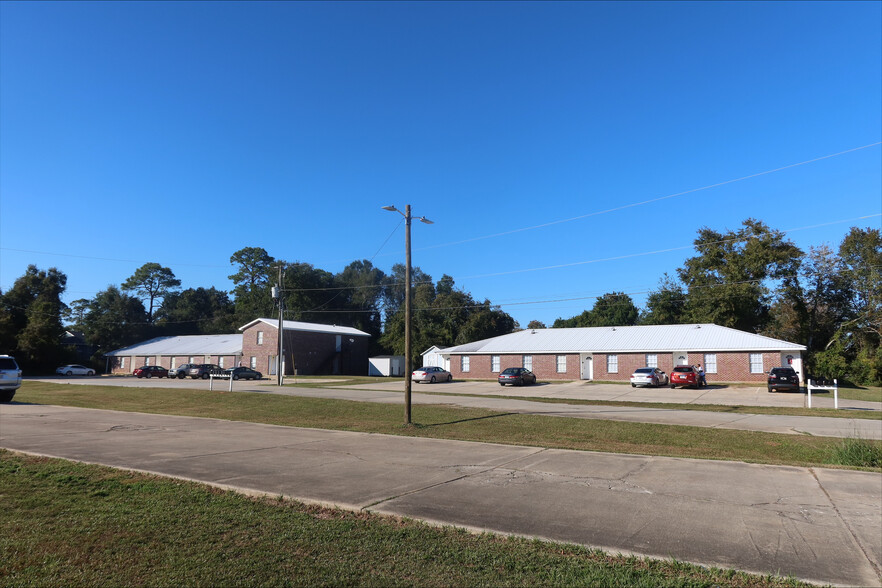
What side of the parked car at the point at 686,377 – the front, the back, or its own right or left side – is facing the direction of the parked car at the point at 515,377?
left

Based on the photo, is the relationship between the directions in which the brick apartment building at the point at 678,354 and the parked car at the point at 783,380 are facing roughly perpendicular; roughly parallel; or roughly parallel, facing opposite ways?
roughly parallel, facing opposite ways

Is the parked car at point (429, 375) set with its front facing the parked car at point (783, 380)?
no

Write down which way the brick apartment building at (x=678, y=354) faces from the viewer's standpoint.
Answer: facing the viewer

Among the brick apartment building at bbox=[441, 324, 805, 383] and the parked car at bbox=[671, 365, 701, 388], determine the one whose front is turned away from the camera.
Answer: the parked car

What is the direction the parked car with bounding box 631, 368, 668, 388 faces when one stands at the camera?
facing away from the viewer and to the right of the viewer

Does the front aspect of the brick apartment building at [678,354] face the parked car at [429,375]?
no

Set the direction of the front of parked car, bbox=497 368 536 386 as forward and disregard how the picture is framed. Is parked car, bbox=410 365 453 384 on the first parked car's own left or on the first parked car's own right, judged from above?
on the first parked car's own left

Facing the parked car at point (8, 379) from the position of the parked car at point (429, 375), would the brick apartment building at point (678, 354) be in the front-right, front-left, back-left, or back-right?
back-left

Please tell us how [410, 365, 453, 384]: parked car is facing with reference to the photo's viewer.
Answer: facing away from the viewer and to the right of the viewer

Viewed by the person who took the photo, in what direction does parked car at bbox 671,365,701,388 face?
facing away from the viewer

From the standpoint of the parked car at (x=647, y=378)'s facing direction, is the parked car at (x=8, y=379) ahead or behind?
behind

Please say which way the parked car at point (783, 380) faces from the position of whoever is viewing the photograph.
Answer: facing away from the viewer

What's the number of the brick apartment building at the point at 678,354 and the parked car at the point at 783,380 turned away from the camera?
1

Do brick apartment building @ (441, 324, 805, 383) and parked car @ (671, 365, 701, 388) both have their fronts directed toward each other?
yes

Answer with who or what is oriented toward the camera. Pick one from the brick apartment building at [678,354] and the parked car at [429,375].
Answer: the brick apartment building

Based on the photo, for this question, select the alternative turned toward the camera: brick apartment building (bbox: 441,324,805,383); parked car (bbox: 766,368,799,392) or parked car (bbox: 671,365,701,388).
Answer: the brick apartment building

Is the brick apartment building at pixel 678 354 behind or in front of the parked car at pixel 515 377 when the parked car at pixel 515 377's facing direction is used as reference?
in front

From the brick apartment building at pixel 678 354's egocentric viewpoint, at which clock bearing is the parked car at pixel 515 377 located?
The parked car is roughly at 2 o'clock from the brick apartment building.

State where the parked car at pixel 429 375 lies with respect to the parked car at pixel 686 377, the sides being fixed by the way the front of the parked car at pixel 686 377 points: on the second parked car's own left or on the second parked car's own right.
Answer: on the second parked car's own left
